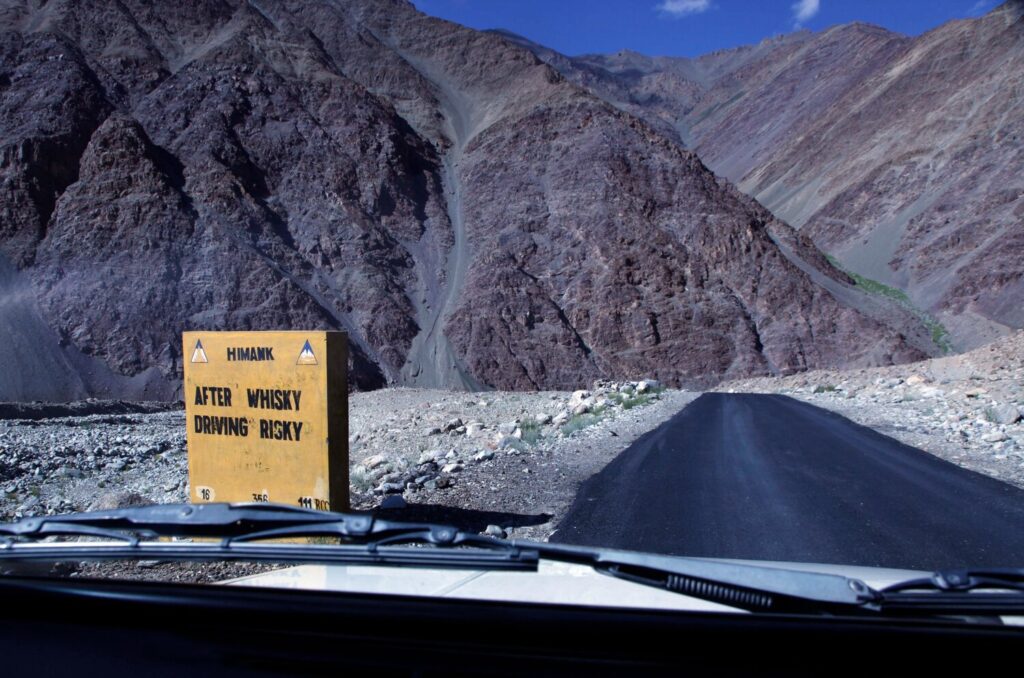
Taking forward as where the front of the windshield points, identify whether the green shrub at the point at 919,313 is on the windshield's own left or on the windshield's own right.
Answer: on the windshield's own right

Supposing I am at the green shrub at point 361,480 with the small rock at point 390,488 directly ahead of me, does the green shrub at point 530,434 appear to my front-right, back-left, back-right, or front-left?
back-left

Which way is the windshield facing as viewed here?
away from the camera
